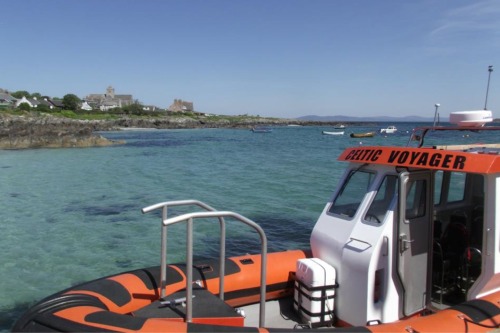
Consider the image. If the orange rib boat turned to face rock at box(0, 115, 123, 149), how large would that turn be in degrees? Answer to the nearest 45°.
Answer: approximately 90° to its right

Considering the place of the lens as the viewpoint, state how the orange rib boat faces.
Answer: facing the viewer and to the left of the viewer
